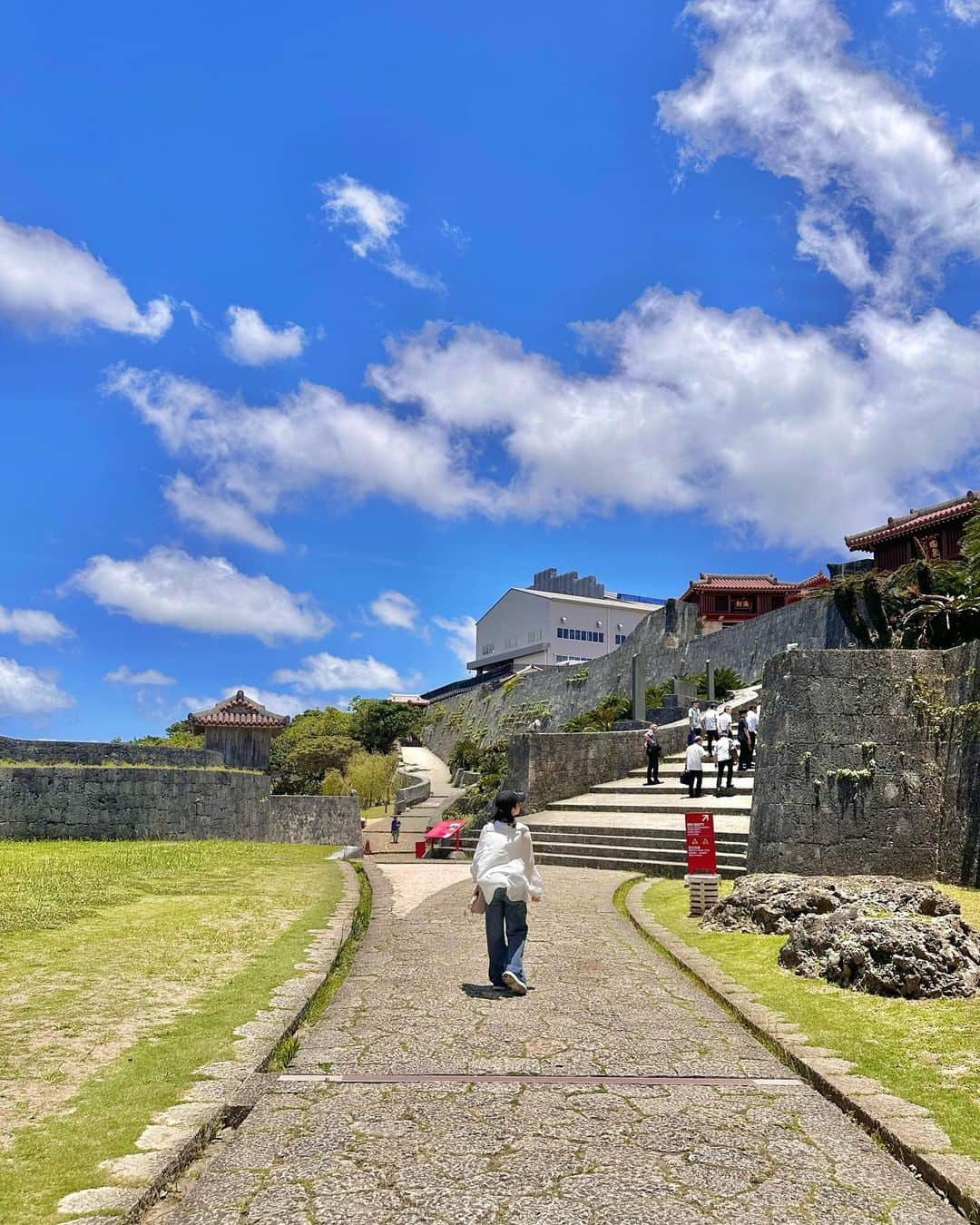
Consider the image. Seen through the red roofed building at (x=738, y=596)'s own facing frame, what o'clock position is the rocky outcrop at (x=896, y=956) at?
The rocky outcrop is roughly at 12 o'clock from the red roofed building.

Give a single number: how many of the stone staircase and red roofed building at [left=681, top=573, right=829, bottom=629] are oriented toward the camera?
2

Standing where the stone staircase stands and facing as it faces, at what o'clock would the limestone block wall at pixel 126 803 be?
The limestone block wall is roughly at 3 o'clock from the stone staircase.

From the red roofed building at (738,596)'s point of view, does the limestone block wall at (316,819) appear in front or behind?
in front

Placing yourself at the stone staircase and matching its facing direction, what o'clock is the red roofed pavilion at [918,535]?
The red roofed pavilion is roughly at 7 o'clock from the stone staircase.

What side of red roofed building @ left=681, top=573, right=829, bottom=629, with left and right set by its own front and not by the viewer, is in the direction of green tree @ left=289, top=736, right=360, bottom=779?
right

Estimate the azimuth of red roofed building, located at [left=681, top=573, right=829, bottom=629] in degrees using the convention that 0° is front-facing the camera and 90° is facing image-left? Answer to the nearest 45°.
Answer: approximately 0°

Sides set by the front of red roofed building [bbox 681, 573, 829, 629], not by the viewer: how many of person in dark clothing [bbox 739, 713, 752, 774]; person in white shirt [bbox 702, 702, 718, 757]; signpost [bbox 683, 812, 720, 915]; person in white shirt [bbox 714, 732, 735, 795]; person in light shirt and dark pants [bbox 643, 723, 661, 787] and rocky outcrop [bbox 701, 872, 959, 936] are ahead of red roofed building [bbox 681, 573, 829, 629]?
6

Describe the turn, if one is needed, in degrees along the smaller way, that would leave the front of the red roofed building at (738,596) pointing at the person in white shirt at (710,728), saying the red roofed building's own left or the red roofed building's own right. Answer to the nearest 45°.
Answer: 0° — it already faces them

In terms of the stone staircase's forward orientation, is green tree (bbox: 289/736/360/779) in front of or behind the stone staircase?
behind
